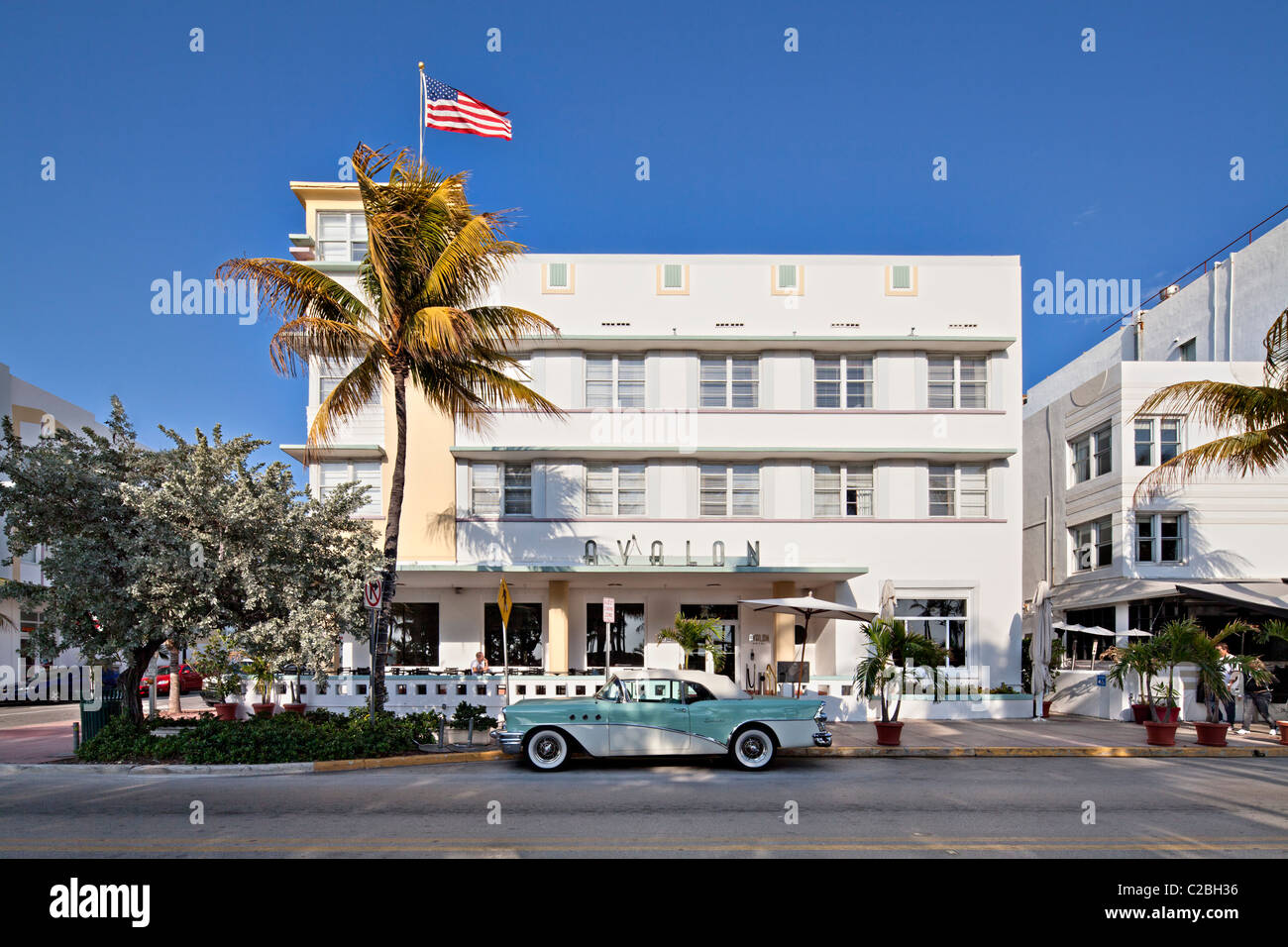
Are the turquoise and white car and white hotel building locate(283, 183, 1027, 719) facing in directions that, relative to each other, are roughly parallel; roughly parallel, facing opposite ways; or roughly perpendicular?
roughly perpendicular

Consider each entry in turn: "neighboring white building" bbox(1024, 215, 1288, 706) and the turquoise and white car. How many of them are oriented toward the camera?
1

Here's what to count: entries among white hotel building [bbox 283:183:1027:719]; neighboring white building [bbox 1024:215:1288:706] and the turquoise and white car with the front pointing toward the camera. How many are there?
2

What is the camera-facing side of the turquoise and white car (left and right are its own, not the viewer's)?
left

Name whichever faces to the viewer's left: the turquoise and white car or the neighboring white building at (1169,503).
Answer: the turquoise and white car

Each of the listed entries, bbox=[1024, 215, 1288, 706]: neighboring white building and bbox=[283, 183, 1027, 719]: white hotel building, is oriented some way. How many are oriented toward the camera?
2

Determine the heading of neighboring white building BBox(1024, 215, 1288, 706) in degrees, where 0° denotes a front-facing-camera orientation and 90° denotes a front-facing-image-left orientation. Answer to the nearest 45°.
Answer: approximately 0°

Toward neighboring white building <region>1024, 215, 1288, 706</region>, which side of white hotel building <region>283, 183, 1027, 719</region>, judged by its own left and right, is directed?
left

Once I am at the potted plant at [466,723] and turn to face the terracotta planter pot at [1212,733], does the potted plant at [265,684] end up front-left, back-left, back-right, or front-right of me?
back-left
